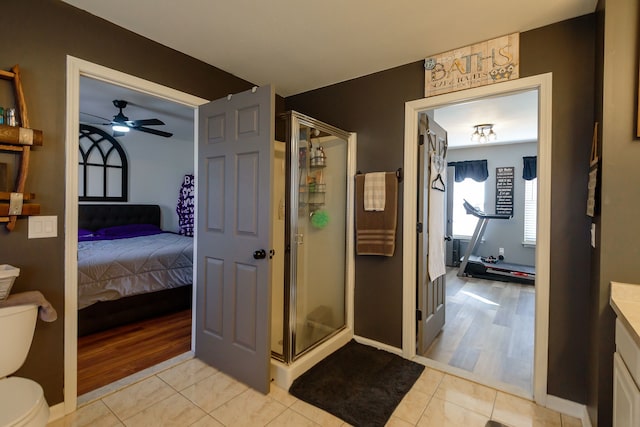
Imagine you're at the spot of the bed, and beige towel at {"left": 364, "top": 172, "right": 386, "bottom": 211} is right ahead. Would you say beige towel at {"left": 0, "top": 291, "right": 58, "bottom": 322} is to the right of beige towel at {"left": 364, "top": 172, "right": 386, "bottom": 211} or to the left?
right

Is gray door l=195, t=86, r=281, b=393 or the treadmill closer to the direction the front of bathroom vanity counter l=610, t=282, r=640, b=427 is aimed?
the gray door

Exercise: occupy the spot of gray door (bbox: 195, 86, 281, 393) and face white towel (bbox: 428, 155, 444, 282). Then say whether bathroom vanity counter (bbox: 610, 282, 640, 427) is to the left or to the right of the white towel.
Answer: right

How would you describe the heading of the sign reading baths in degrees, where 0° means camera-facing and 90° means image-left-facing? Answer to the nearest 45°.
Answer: approximately 45°

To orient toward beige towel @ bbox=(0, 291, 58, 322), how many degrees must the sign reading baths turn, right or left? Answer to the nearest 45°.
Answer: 0° — it already faces it

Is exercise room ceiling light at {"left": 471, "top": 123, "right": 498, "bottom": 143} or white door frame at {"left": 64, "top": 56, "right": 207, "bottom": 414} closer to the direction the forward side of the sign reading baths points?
the white door frame

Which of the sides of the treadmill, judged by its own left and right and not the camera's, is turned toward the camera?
left

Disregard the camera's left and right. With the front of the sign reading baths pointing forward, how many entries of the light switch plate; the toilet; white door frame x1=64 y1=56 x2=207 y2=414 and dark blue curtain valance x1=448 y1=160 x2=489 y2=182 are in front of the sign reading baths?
3

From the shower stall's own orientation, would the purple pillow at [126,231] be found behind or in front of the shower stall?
behind

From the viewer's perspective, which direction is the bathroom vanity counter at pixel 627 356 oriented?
to the viewer's left

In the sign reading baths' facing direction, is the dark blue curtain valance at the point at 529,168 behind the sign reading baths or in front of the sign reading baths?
behind

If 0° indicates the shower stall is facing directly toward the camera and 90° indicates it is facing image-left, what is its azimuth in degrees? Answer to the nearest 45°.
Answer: approximately 315°
